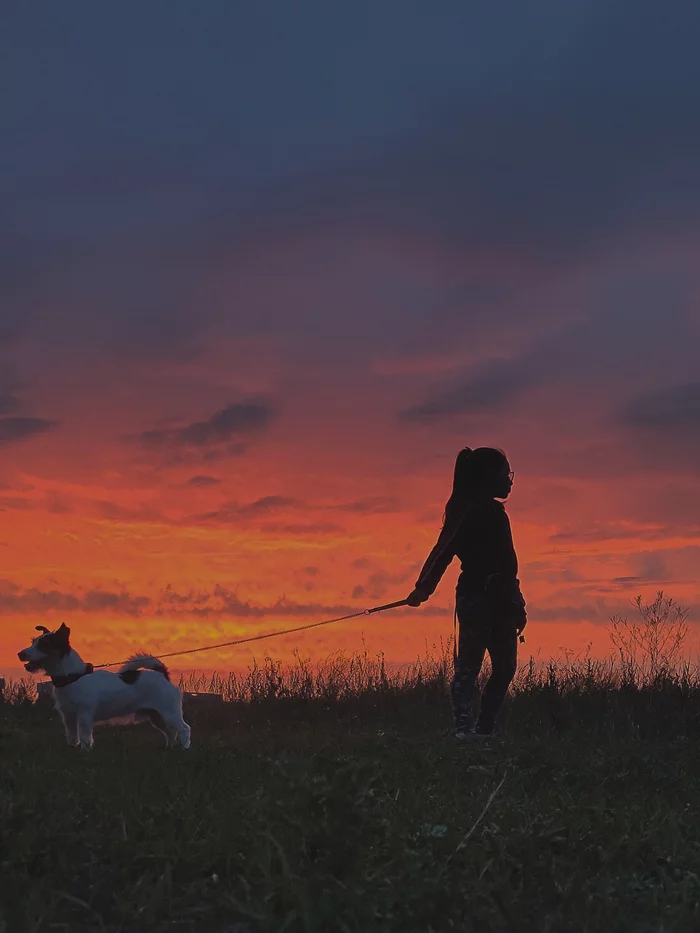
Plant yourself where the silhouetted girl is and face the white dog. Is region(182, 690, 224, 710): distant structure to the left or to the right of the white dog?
right

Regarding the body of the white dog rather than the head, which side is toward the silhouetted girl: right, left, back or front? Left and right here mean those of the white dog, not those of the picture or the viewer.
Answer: back

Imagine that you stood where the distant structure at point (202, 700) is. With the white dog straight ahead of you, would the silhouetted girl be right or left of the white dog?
left

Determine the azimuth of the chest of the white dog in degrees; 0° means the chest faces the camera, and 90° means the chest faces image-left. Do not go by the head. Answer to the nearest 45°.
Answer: approximately 90°

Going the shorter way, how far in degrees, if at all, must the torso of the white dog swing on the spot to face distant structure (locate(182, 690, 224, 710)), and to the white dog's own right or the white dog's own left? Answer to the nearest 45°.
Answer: approximately 90° to the white dog's own right
